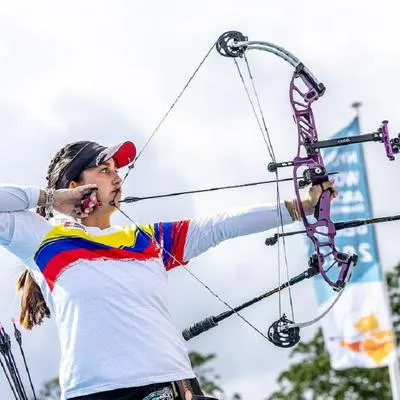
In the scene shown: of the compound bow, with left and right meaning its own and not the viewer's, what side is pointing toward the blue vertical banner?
left

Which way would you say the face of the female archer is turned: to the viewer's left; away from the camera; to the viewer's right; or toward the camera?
to the viewer's right

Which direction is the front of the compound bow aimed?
to the viewer's right

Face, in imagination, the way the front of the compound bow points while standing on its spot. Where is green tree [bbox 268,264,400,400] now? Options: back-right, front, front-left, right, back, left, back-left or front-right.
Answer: left
